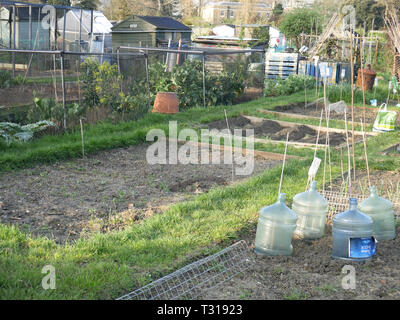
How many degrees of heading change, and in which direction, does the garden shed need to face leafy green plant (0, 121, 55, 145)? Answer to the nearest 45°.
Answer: approximately 45° to its right

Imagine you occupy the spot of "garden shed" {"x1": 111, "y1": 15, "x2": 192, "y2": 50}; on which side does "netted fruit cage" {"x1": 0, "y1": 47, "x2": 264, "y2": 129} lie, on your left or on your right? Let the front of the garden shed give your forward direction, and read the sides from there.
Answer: on your right

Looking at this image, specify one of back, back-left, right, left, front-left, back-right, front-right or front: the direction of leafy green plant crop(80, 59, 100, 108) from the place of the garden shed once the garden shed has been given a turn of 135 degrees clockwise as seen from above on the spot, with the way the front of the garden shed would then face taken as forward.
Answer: left

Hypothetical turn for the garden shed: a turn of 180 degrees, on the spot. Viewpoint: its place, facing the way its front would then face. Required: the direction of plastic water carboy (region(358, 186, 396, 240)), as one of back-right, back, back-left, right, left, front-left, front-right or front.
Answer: back-left

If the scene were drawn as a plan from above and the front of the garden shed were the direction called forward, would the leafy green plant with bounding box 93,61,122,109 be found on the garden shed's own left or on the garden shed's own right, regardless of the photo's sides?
on the garden shed's own right

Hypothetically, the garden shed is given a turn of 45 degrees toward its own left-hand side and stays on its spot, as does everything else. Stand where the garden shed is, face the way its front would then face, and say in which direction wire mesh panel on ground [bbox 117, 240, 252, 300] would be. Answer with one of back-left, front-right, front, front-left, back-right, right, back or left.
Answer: right

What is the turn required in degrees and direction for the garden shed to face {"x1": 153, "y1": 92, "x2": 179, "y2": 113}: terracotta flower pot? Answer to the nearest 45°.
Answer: approximately 45° to its right

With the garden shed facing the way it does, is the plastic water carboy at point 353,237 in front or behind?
in front

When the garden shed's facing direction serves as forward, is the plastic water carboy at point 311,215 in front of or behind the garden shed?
in front

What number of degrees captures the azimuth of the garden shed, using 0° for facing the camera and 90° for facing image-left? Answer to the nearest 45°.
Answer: approximately 315°
